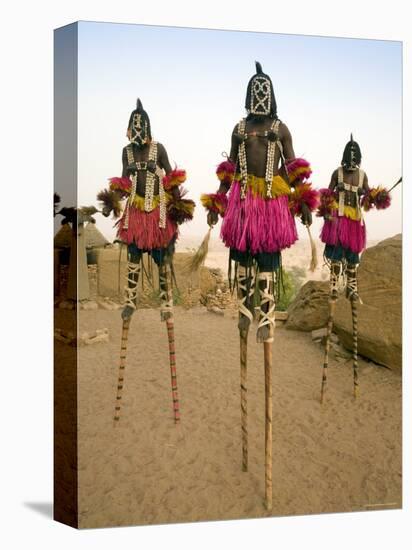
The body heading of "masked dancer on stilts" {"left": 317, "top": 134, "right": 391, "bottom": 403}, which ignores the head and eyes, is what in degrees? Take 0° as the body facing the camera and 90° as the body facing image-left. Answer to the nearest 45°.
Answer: approximately 0°

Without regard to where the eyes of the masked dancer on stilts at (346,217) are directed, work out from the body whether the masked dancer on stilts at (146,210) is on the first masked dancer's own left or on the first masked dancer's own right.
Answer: on the first masked dancer's own right

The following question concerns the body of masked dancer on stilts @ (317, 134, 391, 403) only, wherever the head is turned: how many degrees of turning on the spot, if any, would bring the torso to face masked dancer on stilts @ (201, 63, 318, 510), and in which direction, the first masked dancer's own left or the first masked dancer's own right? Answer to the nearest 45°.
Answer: approximately 45° to the first masked dancer's own right

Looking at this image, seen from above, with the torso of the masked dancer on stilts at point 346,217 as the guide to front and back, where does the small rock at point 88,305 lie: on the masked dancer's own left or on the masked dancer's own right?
on the masked dancer's own right
